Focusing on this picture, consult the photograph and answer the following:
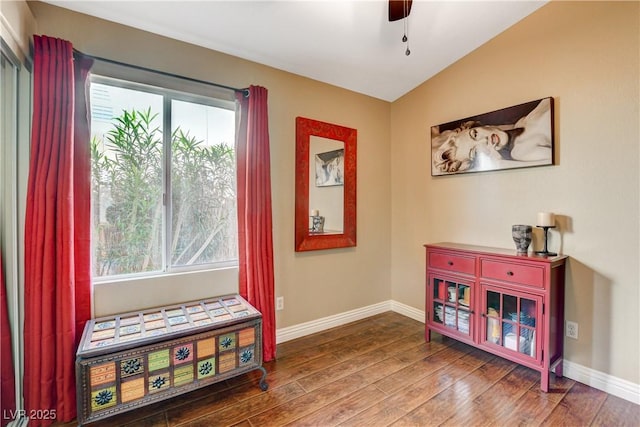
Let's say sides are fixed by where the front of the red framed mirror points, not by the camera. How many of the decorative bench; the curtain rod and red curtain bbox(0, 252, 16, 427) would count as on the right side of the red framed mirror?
3

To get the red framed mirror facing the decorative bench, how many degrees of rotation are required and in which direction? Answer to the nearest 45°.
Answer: approximately 90° to its right

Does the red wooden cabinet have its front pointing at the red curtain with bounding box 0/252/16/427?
yes

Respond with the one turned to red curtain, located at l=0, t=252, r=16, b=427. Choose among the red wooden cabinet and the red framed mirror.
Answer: the red wooden cabinet

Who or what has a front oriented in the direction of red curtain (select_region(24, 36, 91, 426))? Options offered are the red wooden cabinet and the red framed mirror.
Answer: the red wooden cabinet

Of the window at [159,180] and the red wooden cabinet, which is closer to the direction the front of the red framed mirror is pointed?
the red wooden cabinet

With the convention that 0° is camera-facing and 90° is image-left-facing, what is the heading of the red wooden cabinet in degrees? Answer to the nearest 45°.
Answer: approximately 45°

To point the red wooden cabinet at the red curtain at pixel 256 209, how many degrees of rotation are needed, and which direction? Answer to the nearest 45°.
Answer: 0° — it already faces it

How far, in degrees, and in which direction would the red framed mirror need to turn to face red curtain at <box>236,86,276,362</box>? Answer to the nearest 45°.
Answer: approximately 90° to its right
